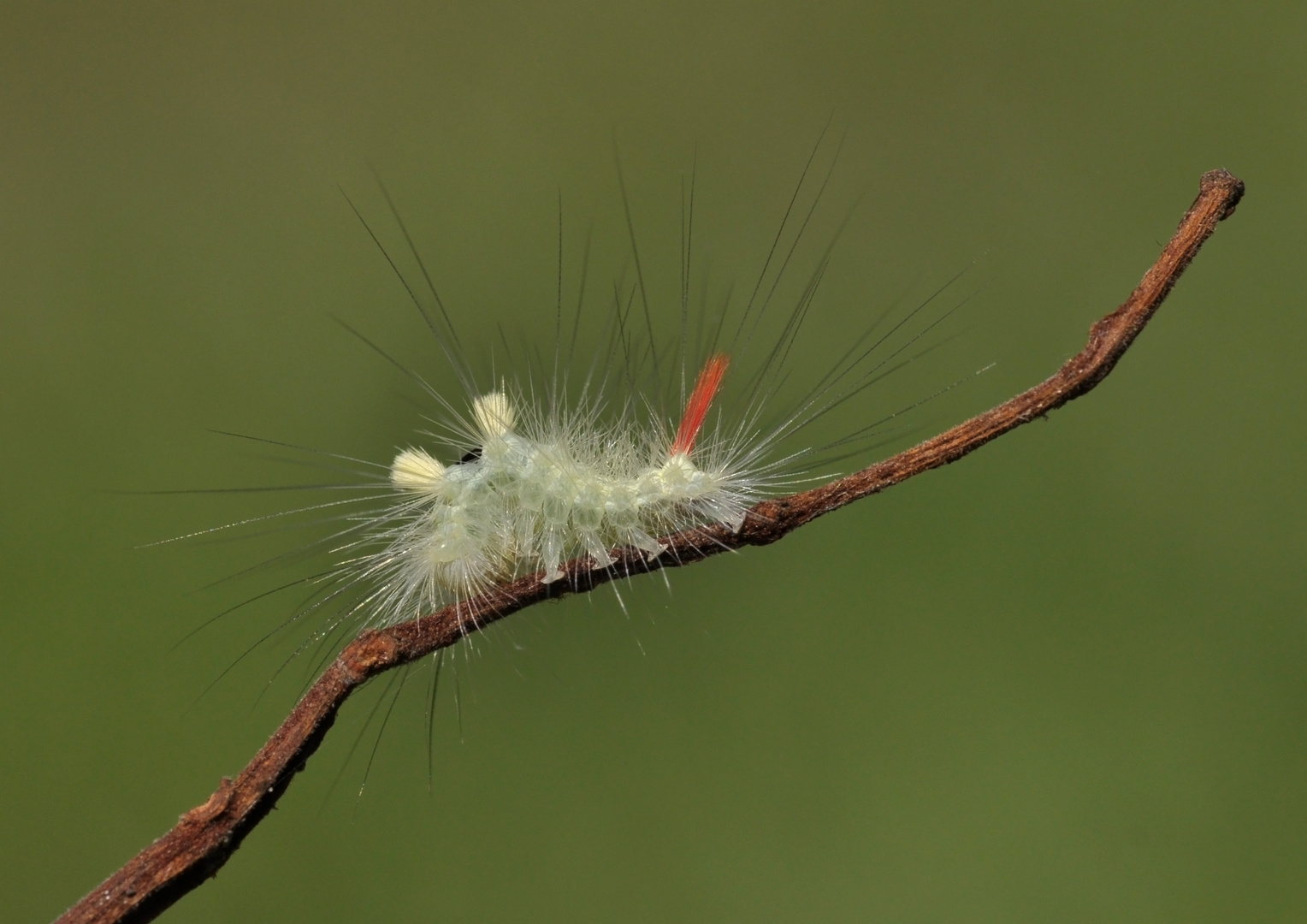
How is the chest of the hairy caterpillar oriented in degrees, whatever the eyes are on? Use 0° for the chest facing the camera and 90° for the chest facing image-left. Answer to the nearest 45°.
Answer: approximately 90°
